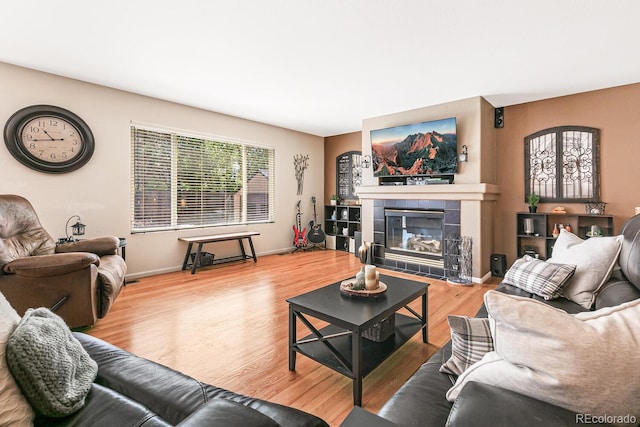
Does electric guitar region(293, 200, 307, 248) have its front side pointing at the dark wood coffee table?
yes

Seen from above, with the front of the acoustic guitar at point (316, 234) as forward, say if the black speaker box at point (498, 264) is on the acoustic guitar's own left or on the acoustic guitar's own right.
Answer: on the acoustic guitar's own left

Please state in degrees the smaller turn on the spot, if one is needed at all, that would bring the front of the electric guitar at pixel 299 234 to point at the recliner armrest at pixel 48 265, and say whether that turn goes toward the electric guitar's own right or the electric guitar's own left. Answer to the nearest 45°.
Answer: approximately 45° to the electric guitar's own right

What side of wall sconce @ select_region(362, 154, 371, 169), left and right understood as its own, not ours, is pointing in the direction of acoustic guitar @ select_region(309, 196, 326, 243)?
right

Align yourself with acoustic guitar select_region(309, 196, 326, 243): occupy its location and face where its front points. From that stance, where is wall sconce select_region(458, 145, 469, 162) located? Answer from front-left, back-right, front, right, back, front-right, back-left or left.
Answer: front-left

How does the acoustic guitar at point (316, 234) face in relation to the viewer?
toward the camera

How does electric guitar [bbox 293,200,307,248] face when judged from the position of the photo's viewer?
facing the viewer

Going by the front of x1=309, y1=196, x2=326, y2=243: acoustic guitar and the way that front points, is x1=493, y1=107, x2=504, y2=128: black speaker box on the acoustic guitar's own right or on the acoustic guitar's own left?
on the acoustic guitar's own left

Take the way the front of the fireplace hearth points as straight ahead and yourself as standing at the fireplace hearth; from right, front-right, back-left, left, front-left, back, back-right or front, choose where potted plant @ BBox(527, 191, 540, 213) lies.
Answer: back-left

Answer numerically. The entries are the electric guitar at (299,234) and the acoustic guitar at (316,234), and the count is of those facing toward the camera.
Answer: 2

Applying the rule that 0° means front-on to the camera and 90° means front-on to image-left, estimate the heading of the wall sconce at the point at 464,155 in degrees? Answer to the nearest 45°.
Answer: approximately 45°

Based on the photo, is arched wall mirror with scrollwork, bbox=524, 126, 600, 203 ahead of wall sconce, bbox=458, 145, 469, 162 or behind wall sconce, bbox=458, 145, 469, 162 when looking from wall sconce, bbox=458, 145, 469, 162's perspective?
behind
